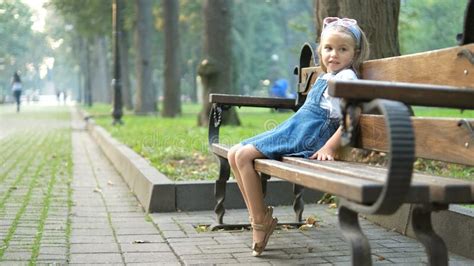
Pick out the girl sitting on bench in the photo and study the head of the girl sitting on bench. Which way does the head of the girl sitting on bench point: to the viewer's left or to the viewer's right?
to the viewer's left

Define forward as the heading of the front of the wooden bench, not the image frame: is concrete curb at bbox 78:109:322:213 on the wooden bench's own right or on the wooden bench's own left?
on the wooden bench's own right

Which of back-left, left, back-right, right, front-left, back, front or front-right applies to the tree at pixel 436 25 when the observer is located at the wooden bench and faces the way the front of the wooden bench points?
back-right

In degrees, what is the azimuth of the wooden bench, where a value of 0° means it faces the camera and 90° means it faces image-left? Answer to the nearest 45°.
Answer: approximately 45°

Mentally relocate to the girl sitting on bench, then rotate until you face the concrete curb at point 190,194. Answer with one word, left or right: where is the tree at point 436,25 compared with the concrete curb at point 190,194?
right
